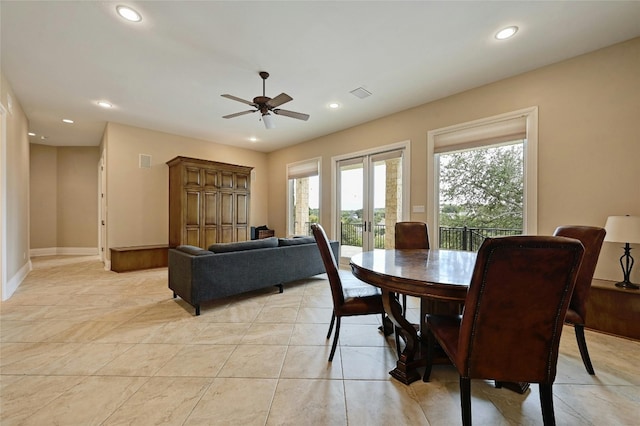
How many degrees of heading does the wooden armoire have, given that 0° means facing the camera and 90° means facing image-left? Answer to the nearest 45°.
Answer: approximately 315°

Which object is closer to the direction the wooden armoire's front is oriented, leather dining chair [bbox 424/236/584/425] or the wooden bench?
the leather dining chair

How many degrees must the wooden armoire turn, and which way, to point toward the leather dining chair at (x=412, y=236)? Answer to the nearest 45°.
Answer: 0° — it already faces it

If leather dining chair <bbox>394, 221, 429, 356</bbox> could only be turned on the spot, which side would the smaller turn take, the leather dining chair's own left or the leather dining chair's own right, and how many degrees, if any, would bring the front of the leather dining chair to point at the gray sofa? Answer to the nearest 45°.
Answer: approximately 90° to the leather dining chair's own right

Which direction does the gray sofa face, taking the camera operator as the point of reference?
facing away from the viewer and to the left of the viewer

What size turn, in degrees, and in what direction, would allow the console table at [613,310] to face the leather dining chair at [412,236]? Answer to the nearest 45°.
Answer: approximately 45° to its right

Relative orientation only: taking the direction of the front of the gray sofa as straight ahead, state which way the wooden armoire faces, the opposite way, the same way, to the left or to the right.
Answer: the opposite way
